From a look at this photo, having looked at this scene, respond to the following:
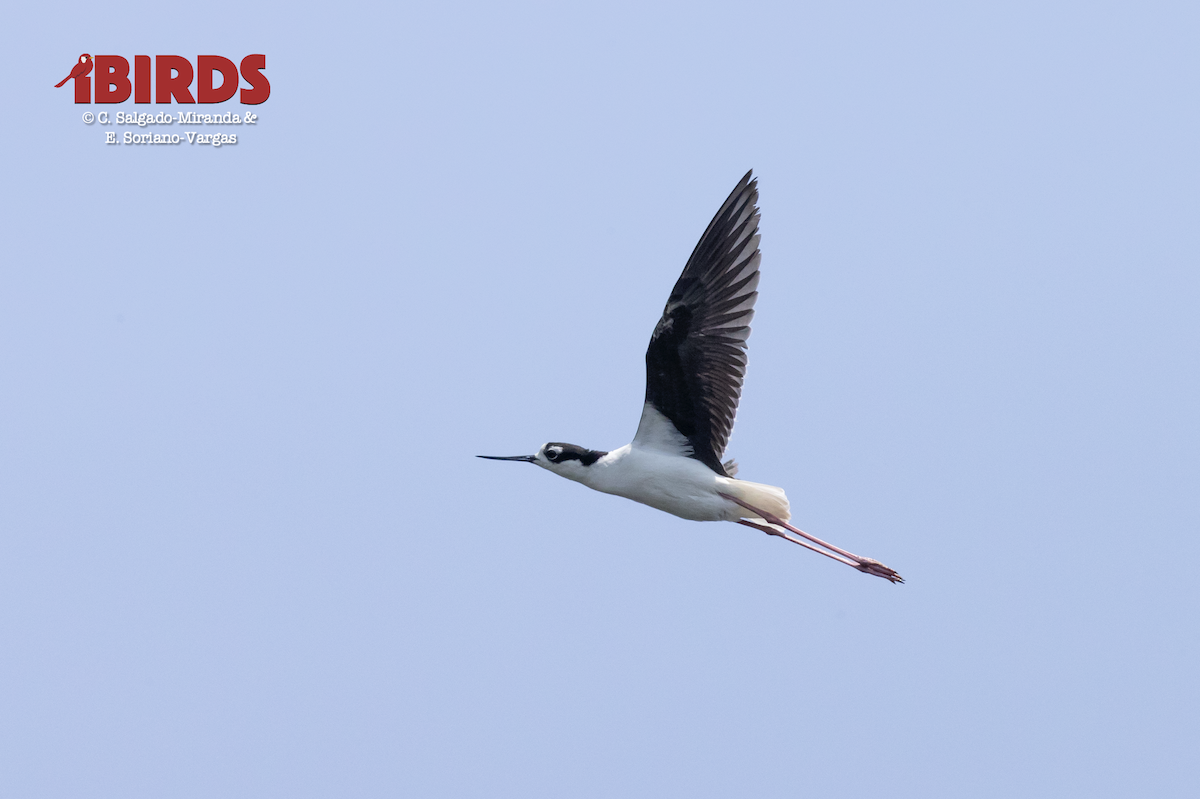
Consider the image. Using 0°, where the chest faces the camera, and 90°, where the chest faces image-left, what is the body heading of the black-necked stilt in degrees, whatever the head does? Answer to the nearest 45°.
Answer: approximately 90°
